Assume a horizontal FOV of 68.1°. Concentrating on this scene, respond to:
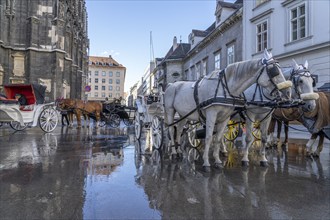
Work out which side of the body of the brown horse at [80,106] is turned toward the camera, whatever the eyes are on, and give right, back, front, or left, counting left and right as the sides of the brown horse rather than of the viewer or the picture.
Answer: left

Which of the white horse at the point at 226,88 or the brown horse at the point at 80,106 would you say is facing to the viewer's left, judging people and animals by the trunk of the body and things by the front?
the brown horse

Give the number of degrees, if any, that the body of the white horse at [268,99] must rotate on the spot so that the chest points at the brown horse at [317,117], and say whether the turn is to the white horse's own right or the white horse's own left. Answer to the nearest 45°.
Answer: approximately 90° to the white horse's own left

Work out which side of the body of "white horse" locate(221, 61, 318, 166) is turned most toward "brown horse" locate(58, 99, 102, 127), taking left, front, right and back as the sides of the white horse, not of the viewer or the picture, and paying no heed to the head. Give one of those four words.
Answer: back

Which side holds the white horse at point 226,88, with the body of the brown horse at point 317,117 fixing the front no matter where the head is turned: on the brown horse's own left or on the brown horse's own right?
on the brown horse's own right

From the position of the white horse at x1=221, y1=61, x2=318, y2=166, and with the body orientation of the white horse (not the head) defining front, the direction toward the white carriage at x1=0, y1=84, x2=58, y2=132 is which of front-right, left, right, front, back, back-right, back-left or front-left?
back-right

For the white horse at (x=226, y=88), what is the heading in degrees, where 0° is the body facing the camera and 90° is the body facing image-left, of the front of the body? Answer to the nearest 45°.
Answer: approximately 315°

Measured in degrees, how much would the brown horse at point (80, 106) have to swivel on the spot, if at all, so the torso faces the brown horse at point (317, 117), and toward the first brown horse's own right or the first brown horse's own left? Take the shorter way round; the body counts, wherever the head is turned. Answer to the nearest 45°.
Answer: approximately 135° to the first brown horse's own left

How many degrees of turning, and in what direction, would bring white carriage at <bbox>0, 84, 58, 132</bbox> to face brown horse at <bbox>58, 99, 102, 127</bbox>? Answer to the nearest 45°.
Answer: approximately 180°
